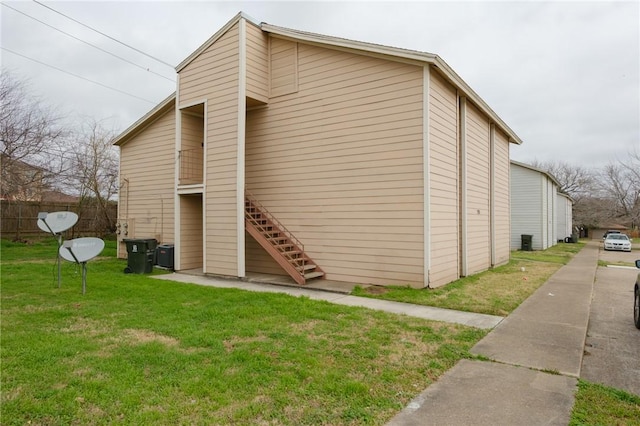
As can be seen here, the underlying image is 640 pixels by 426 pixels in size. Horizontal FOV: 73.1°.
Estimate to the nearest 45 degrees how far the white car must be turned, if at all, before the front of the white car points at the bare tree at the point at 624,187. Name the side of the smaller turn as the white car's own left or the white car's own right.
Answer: approximately 180°

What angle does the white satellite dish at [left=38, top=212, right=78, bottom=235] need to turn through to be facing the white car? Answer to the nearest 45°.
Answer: approximately 135° to its left

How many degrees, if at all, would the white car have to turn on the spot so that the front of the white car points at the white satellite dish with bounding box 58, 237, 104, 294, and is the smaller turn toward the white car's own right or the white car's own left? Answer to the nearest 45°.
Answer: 0° — it already faces it

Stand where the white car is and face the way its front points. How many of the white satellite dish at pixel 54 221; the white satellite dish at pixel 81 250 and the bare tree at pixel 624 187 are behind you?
1

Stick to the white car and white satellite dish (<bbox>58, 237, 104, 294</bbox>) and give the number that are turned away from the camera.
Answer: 0

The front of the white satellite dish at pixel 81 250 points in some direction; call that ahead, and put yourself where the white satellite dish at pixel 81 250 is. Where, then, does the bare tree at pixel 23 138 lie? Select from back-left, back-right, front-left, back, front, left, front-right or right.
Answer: back-right

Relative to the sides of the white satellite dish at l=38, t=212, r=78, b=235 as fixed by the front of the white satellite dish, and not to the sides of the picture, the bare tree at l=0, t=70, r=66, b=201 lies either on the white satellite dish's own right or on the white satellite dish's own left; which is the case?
on the white satellite dish's own right
